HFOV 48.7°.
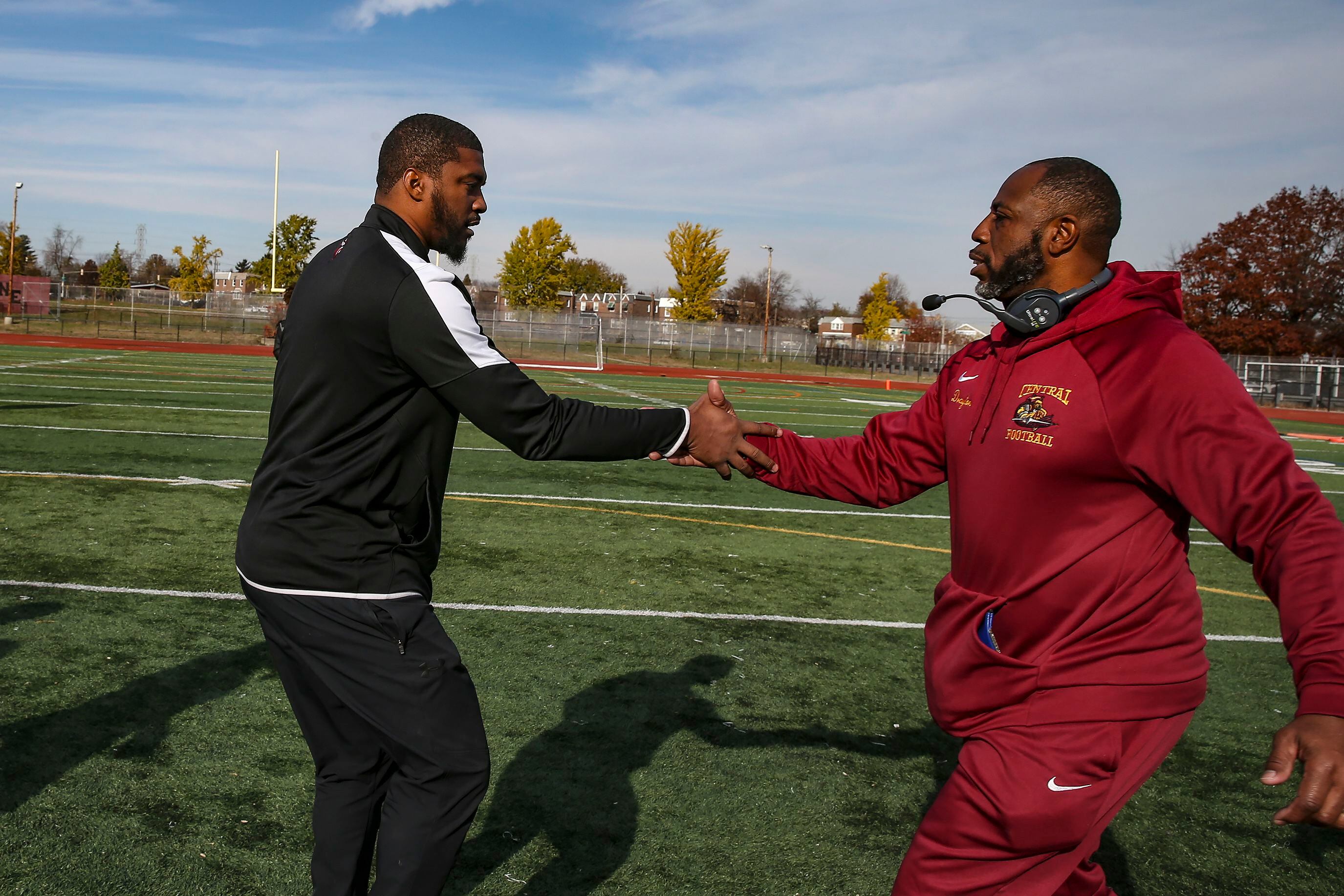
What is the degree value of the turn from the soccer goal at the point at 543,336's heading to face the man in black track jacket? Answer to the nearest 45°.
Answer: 0° — it already faces them

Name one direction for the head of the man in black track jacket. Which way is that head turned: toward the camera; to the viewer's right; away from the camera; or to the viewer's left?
to the viewer's right

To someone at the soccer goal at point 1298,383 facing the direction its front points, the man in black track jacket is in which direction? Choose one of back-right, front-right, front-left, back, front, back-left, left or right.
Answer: front

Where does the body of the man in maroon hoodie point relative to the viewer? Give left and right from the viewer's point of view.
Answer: facing the viewer and to the left of the viewer

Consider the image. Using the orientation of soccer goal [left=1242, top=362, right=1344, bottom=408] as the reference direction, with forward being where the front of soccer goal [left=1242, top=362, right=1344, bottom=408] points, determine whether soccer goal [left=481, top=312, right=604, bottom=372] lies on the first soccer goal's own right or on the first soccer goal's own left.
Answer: on the first soccer goal's own right

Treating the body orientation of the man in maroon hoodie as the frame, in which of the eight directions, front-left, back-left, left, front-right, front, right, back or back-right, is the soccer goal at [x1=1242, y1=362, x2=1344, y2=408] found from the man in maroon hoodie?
back-right

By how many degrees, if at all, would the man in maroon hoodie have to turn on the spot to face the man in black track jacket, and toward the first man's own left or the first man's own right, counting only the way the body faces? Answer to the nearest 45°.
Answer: approximately 45° to the first man's own right

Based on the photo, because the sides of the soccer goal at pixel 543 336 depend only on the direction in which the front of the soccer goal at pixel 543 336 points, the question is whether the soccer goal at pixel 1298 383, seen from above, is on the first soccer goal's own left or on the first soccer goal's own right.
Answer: on the first soccer goal's own left

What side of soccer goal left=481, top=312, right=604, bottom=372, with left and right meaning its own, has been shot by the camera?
front

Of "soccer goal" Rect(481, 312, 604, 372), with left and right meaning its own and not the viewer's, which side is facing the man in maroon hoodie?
front

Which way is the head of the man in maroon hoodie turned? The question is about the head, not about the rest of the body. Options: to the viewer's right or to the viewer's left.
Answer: to the viewer's left

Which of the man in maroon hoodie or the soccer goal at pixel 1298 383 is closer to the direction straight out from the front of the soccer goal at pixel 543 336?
the man in maroon hoodie
